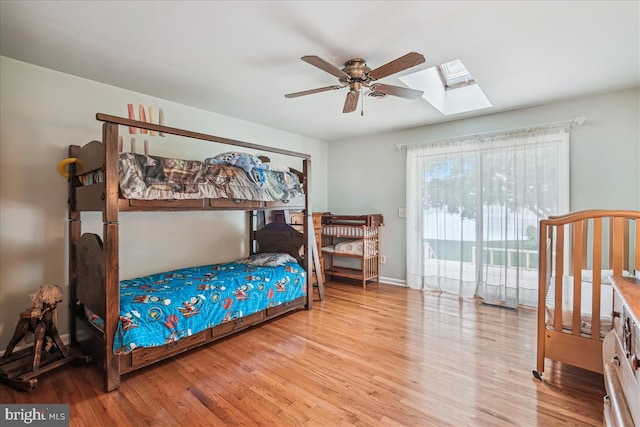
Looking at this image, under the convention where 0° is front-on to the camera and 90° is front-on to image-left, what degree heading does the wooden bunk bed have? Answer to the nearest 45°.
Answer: approximately 45°
